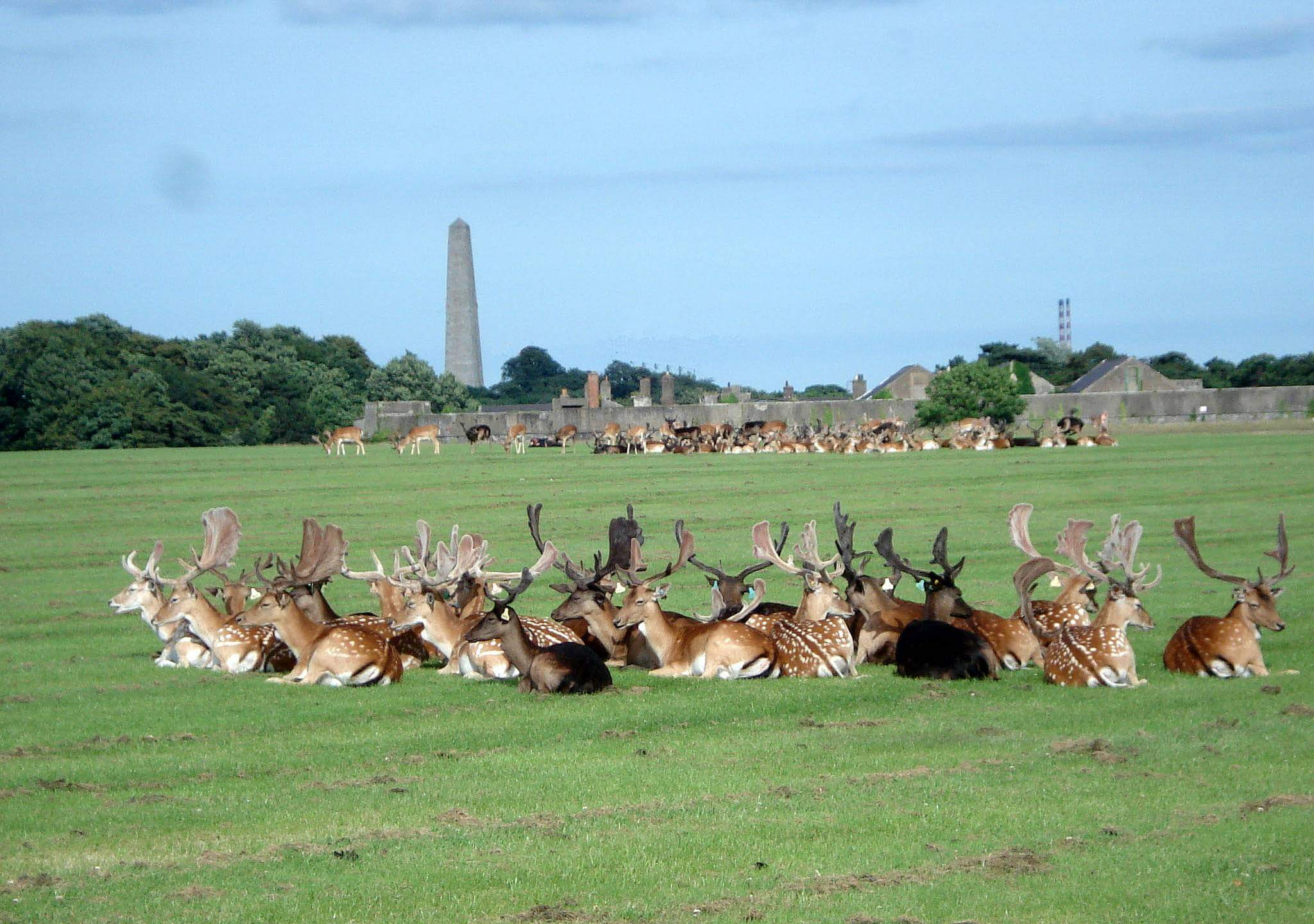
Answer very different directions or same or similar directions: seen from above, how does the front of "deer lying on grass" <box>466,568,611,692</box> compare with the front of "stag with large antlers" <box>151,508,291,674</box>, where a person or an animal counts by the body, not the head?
same or similar directions

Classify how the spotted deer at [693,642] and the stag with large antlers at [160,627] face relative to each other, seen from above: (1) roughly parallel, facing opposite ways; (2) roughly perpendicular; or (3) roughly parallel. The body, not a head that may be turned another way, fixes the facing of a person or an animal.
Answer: roughly parallel

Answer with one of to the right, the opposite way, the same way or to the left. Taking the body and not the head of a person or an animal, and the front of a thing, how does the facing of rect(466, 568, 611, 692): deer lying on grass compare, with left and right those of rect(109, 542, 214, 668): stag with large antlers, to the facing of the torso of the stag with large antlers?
the same way

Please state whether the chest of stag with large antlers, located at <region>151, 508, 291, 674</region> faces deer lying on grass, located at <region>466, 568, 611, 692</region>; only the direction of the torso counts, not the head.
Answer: no

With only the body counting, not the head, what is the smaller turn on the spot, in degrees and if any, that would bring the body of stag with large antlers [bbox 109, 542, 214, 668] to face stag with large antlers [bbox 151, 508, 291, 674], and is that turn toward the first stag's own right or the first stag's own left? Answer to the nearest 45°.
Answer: approximately 135° to the first stag's own left

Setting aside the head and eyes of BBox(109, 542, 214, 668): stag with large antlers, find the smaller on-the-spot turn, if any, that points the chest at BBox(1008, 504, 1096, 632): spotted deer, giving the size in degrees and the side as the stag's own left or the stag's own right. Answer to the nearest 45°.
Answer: approximately 180°

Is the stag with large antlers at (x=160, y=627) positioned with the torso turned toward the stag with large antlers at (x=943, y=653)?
no

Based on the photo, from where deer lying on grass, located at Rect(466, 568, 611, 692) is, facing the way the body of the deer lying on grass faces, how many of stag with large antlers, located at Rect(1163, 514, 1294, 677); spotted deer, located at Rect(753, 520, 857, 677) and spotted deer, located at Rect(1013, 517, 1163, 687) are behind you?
3

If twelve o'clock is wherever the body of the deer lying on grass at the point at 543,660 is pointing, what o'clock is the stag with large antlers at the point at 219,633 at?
The stag with large antlers is roughly at 1 o'clock from the deer lying on grass.

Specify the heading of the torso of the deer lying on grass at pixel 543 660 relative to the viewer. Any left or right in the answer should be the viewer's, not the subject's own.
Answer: facing to the left of the viewer

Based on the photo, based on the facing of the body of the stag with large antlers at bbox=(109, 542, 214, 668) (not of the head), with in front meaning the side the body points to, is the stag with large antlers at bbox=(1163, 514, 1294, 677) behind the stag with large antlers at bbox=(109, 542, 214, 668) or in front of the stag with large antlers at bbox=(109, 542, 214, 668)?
behind

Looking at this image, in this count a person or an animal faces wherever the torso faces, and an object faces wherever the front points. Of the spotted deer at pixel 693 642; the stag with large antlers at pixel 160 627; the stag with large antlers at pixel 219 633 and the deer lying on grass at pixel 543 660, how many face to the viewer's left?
4

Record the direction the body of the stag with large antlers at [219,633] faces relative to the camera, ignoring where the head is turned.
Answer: to the viewer's left

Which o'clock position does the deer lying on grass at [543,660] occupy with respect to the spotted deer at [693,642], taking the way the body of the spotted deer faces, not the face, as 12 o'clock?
The deer lying on grass is roughly at 11 o'clock from the spotted deer.

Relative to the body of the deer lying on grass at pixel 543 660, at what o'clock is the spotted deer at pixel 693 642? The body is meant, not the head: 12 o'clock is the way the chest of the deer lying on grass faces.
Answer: The spotted deer is roughly at 5 o'clock from the deer lying on grass.

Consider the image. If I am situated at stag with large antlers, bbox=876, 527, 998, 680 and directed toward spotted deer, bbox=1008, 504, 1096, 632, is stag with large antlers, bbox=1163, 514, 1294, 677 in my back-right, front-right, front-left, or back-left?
front-right

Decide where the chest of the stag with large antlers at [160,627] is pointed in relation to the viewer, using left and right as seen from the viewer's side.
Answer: facing to the left of the viewer

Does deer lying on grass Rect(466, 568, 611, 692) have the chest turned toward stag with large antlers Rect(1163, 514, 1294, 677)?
no

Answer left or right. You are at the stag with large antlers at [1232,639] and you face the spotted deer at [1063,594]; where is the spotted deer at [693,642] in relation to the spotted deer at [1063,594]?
left

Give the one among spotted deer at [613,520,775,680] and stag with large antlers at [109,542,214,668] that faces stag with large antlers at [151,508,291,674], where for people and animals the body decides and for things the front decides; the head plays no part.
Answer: the spotted deer

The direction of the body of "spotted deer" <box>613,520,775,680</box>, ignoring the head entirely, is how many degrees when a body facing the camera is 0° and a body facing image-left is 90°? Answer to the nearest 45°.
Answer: approximately 90°
